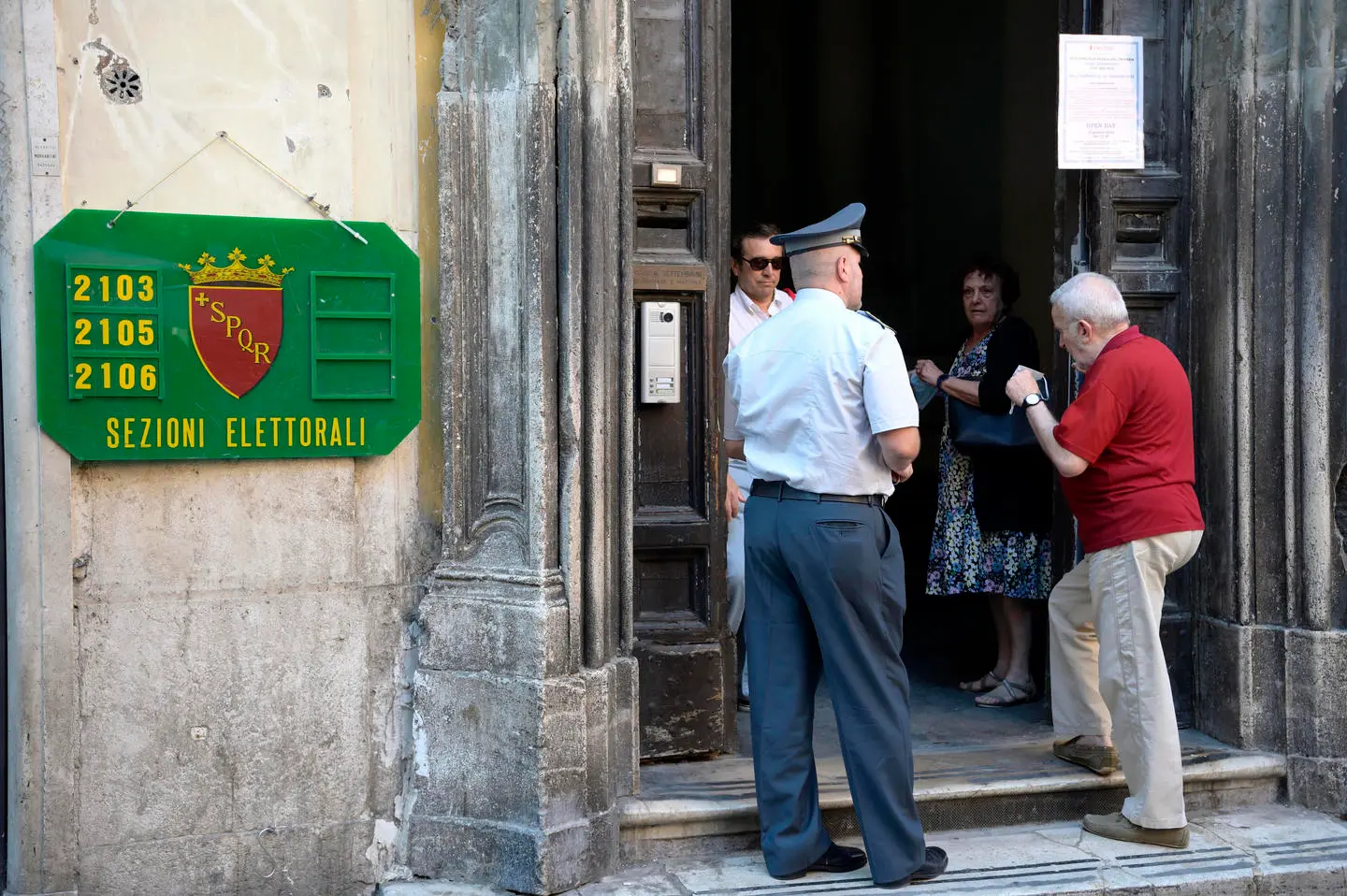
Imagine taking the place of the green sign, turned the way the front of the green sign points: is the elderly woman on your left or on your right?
on your left

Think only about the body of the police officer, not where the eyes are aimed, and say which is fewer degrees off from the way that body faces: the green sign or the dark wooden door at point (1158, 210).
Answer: the dark wooden door

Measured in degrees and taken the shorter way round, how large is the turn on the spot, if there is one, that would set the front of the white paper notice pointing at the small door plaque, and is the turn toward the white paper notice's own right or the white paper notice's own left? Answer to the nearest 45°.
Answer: approximately 45° to the white paper notice's own right

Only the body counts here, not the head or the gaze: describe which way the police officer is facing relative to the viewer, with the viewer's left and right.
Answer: facing away from the viewer and to the right of the viewer

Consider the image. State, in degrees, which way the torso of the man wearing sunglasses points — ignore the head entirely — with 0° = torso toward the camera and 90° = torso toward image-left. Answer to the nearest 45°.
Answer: approximately 315°

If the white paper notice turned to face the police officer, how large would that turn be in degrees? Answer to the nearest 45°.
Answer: approximately 45° to its right

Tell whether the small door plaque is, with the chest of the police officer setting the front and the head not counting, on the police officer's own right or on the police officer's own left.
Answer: on the police officer's own left

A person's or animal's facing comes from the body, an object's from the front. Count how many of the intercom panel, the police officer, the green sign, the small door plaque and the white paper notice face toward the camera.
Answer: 4

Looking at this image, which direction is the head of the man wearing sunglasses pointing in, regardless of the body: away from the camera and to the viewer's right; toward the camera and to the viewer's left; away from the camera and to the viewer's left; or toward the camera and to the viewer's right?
toward the camera and to the viewer's right

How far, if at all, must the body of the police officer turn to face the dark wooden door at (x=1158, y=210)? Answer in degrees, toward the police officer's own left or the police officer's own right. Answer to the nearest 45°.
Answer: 0° — they already face it
